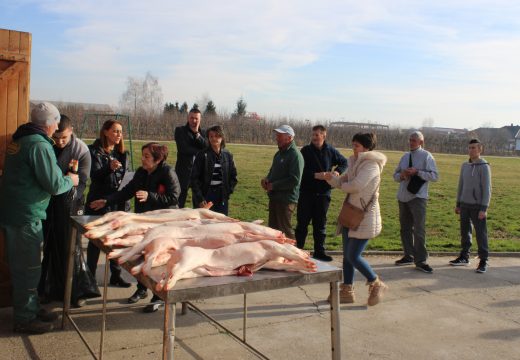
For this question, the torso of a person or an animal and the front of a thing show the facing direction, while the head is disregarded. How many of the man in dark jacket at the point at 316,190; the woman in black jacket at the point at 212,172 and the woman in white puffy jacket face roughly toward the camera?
2

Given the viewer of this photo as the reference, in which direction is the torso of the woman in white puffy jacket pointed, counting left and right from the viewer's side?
facing to the left of the viewer

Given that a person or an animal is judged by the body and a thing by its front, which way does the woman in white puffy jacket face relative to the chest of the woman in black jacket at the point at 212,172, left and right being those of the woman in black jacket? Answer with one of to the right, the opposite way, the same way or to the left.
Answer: to the right

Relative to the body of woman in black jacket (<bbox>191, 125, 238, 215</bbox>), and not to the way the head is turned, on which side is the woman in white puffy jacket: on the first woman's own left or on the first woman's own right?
on the first woman's own left

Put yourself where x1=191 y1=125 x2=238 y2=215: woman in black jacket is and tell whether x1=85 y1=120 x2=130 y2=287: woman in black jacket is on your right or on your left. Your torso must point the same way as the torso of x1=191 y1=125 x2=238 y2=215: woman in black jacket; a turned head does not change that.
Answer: on your right

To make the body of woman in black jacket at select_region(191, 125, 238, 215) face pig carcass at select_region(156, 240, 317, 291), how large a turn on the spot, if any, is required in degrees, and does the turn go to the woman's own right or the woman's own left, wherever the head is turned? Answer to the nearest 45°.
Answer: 0° — they already face it
